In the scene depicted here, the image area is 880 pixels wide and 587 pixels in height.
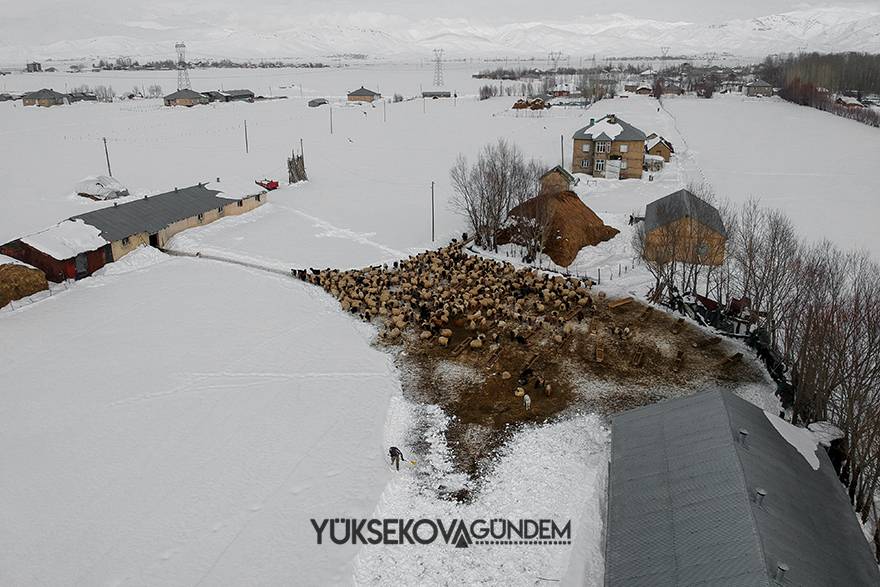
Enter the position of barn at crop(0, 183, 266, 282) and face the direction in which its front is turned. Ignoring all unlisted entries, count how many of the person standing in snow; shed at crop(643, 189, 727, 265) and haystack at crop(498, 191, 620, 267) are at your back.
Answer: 0

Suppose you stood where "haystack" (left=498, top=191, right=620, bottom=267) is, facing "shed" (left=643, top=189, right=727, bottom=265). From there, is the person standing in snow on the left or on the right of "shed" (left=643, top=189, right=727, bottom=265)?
right

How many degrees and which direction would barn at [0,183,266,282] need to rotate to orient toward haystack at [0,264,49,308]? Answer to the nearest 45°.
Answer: approximately 90° to its right

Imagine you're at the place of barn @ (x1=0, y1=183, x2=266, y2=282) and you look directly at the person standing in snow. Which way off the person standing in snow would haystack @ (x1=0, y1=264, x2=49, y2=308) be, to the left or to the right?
right

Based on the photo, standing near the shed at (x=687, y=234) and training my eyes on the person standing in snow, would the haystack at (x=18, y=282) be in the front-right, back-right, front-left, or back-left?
front-right

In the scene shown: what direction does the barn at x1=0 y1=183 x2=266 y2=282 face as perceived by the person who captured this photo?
facing the viewer and to the right of the viewer

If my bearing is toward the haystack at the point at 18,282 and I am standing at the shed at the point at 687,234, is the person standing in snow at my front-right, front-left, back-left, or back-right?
front-left

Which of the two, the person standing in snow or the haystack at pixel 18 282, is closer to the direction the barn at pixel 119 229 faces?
the person standing in snow

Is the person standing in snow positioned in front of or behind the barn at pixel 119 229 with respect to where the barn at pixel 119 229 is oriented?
in front

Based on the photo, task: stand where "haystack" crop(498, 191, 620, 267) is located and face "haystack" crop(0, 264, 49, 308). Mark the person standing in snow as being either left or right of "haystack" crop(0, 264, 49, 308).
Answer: left
